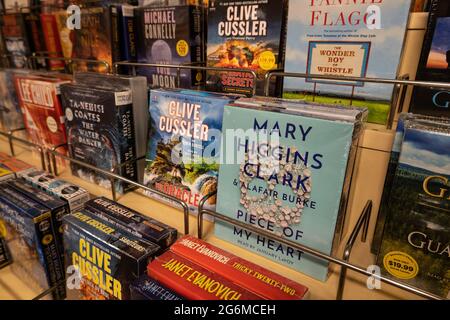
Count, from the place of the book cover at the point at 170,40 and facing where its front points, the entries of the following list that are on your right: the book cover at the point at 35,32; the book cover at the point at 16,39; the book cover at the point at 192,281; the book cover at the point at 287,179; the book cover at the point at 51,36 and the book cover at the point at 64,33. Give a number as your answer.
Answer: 4

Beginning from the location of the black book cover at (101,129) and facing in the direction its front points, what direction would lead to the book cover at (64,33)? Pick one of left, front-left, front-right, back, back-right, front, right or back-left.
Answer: back-right

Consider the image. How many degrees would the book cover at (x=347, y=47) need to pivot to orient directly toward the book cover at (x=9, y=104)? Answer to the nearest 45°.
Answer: approximately 90° to its right

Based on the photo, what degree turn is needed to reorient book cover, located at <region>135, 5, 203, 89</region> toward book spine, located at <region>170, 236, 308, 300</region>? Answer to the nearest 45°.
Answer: approximately 45° to its left

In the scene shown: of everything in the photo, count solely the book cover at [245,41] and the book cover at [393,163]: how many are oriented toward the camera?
2

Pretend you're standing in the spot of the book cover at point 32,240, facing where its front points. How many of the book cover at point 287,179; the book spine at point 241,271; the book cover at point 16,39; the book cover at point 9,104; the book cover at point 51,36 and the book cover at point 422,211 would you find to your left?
3

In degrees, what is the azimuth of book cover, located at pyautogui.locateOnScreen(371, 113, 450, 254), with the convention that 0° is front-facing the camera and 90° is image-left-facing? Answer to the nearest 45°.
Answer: approximately 0°

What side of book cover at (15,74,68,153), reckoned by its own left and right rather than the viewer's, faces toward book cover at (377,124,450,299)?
left
